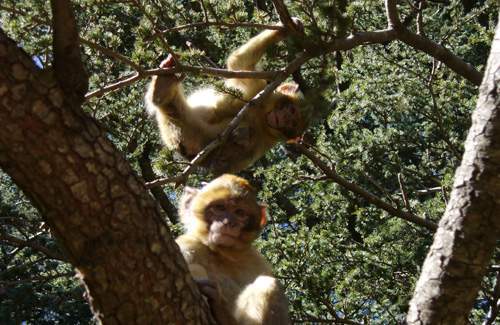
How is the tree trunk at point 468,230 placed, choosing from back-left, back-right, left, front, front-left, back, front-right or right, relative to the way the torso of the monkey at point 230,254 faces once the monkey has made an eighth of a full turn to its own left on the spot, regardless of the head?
front

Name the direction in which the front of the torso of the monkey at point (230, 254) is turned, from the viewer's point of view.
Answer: toward the camera
